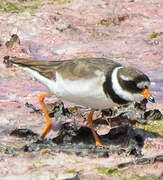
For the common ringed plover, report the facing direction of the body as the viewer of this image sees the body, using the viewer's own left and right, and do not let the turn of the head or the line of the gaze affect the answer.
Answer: facing to the right of the viewer
